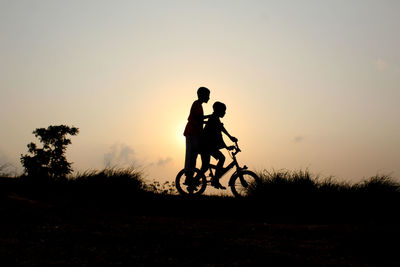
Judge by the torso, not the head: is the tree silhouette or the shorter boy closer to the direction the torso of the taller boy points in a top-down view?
the shorter boy

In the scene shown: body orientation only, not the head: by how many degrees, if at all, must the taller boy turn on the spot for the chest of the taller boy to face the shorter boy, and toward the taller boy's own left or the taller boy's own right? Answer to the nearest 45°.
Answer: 0° — they already face them

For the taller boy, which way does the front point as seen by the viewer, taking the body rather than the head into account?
to the viewer's right

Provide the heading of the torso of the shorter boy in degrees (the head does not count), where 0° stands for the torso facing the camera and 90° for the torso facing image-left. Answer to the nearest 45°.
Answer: approximately 270°

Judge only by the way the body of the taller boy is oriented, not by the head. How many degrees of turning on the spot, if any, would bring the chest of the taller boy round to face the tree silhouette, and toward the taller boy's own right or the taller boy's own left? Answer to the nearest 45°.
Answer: approximately 135° to the taller boy's own left

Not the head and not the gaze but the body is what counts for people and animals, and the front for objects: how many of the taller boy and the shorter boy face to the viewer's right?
2
